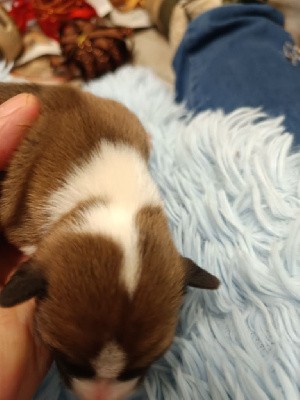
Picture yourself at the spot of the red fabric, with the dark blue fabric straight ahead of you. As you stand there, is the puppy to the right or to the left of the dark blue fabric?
right

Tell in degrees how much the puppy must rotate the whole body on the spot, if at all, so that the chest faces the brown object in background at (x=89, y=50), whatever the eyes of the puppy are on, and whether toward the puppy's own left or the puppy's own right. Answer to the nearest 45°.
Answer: approximately 180°

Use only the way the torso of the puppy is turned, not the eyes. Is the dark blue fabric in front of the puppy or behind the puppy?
behind

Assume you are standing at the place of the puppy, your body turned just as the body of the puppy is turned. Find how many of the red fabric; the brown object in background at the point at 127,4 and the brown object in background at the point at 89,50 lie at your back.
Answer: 3

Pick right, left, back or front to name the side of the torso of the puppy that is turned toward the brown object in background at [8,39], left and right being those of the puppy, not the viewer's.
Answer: back

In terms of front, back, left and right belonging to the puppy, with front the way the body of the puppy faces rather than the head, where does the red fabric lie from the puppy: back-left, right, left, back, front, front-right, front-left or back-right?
back

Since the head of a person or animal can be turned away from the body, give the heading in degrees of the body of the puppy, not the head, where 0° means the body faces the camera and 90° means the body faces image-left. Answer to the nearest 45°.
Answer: approximately 0°

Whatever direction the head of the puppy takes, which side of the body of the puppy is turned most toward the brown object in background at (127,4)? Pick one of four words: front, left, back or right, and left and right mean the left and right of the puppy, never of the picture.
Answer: back
